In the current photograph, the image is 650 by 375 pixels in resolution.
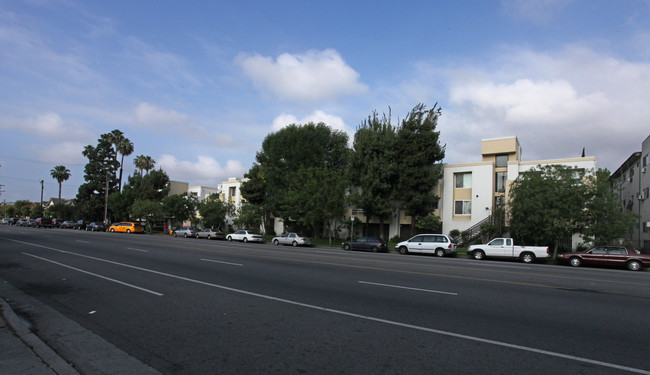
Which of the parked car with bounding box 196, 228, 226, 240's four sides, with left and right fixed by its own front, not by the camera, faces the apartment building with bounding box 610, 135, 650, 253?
back

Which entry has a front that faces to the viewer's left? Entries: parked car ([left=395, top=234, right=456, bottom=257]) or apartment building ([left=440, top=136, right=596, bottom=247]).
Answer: the parked car

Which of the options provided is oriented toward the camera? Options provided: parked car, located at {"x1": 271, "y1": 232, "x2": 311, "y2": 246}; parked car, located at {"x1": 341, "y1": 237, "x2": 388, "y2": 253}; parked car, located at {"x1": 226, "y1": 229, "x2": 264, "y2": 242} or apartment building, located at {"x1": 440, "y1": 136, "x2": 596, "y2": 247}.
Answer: the apartment building

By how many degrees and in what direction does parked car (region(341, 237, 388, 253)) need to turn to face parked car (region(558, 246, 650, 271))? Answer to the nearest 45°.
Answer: approximately 180°

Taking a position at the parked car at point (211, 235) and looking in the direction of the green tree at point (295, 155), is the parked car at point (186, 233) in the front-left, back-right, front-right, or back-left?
back-left

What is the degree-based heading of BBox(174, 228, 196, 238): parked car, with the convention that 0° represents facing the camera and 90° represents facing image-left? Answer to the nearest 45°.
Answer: approximately 135°

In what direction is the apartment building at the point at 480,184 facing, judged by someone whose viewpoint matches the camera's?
facing the viewer

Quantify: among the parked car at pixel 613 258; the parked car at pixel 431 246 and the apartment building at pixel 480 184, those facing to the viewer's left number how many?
2

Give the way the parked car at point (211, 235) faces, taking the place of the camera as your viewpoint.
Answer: facing away from the viewer and to the left of the viewer

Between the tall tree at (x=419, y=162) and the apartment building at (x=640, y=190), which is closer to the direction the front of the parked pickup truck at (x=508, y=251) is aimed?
the tall tree
